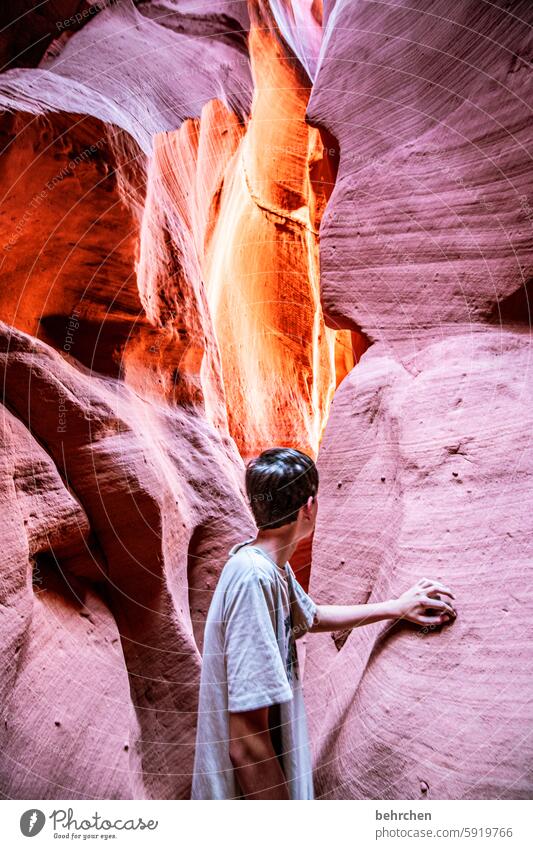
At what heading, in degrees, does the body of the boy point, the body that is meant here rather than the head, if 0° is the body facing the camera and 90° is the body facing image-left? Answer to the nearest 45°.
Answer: approximately 270°

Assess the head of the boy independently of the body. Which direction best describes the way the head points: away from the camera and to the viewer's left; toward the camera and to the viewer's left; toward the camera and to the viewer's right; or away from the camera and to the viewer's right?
away from the camera and to the viewer's right
